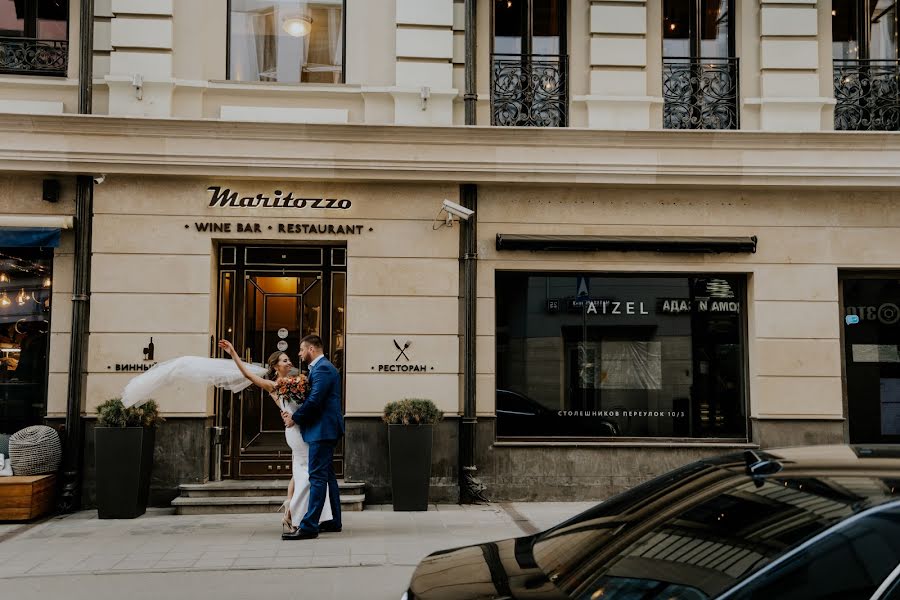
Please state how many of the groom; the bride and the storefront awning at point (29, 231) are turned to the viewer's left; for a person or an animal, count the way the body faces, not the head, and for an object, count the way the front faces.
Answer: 1

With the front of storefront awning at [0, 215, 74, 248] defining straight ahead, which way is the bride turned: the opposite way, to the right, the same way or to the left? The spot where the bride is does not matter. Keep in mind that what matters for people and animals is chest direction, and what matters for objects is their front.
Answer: to the left

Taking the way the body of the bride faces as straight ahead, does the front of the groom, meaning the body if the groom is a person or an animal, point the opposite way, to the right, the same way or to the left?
the opposite way

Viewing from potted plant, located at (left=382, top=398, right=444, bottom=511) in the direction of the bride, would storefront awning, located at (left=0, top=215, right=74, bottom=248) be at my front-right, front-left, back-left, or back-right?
front-right

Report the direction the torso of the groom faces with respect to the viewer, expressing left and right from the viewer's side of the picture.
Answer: facing to the left of the viewer

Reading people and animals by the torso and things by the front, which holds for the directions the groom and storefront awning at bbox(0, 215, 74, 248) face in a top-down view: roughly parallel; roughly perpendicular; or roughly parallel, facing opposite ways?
roughly perpendicular

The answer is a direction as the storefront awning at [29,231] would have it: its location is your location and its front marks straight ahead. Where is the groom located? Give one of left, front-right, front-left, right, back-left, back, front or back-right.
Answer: front-left

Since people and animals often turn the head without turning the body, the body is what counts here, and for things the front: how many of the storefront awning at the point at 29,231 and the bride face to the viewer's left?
0

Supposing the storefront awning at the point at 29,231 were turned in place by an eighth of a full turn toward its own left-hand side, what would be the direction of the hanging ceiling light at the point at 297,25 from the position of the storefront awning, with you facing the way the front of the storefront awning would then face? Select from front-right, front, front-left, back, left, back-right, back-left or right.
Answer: front-left

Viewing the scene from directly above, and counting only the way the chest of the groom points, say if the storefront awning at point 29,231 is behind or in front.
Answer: in front

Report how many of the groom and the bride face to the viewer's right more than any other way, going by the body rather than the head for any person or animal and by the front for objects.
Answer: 1

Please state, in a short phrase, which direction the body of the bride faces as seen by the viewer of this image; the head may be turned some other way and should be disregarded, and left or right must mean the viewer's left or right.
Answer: facing to the right of the viewer

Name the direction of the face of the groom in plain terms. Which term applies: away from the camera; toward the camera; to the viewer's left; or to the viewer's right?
to the viewer's left

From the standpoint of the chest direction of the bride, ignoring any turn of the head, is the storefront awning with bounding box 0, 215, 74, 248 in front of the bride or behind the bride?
behind

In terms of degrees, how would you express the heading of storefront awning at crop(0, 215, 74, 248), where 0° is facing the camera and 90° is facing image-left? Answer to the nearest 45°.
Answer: approximately 0°

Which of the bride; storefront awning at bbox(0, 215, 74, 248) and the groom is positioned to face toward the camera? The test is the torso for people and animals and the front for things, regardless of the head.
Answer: the storefront awning
